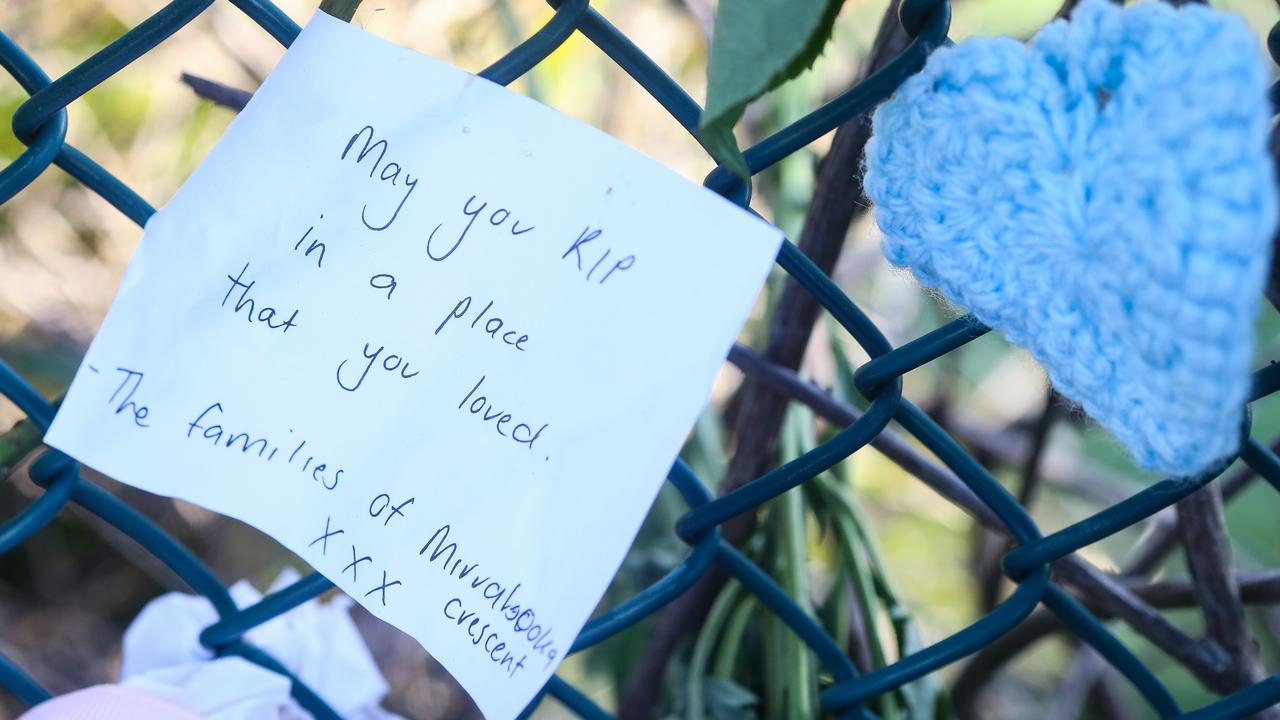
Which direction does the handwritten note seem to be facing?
toward the camera
